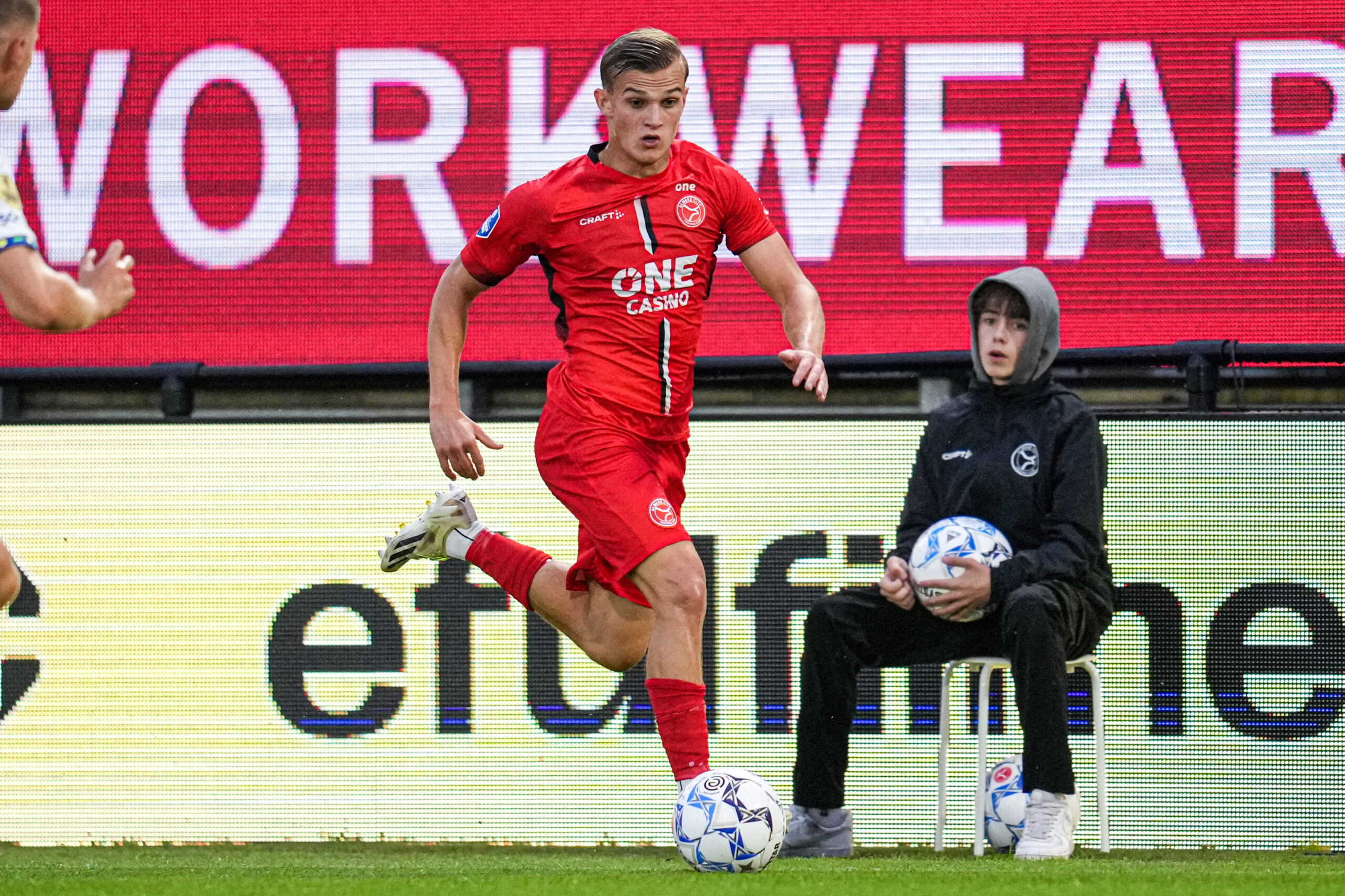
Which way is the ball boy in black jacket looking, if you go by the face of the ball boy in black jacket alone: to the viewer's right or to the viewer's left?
to the viewer's left

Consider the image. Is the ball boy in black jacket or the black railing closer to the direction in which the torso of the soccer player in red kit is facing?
the ball boy in black jacket

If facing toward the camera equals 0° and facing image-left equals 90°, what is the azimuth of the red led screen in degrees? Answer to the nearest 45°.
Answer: approximately 0°

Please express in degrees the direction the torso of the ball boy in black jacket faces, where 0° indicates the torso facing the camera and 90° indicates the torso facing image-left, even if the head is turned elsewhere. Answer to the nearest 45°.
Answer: approximately 45°
